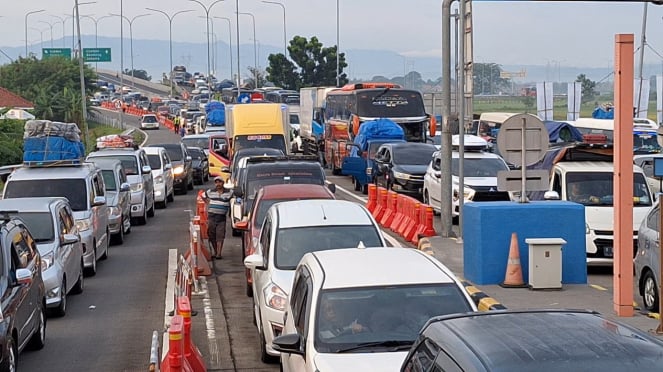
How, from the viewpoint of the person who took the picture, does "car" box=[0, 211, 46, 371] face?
facing the viewer and to the left of the viewer

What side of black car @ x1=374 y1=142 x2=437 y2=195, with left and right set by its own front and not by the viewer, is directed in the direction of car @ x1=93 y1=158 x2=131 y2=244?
right

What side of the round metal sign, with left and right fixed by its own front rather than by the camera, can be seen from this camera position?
back

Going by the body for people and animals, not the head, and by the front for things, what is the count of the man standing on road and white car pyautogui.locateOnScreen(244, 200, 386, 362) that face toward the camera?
2

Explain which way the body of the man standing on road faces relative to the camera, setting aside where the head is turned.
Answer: toward the camera

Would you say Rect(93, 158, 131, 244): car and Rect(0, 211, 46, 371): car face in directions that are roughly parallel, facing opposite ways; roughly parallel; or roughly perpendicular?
roughly parallel

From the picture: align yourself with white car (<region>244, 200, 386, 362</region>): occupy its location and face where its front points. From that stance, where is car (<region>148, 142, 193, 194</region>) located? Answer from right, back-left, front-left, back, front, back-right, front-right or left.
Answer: back

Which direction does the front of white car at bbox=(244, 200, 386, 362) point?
toward the camera

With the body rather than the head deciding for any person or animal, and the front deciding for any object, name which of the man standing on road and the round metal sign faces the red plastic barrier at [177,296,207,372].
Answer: the man standing on road

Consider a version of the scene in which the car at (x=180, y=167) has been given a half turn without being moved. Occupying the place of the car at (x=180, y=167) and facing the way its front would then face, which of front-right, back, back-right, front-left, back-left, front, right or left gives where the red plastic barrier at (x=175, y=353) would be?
back-right

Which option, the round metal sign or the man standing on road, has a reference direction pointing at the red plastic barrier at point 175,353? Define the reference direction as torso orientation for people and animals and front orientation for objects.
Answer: the man standing on road

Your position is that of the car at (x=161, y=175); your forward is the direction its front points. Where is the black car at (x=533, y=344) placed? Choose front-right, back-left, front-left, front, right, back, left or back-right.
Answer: front-left

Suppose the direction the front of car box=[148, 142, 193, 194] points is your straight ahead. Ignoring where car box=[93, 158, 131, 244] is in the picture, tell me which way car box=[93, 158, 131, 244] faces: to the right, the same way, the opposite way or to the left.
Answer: the same way

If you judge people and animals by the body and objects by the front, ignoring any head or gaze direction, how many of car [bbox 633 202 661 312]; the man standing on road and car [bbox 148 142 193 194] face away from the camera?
0

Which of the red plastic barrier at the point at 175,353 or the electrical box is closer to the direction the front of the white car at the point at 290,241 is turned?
the red plastic barrier

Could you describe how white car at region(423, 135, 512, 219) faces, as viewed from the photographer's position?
facing the viewer and to the right of the viewer
